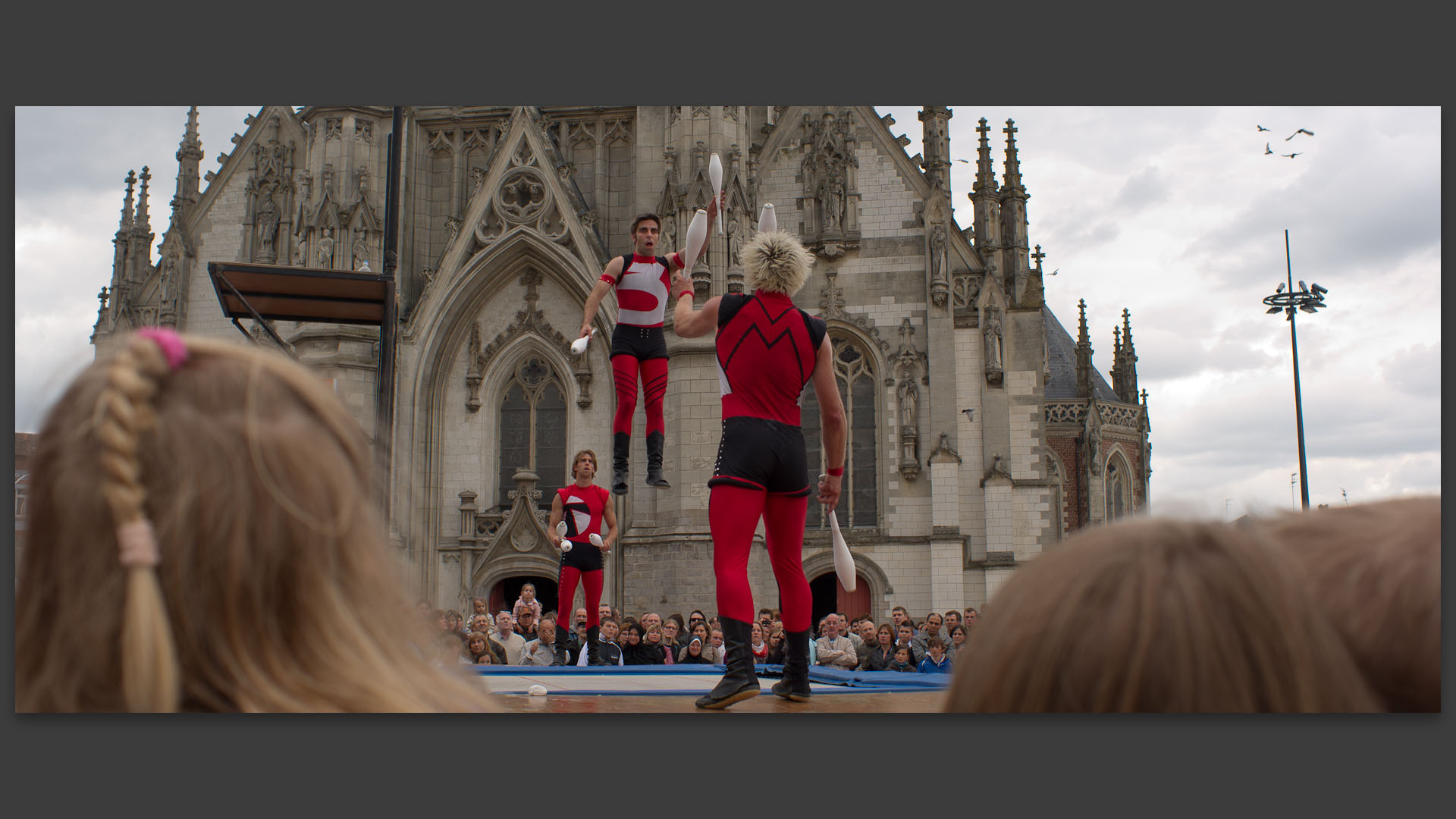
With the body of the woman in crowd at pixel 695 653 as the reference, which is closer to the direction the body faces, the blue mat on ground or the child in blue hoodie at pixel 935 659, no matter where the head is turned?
the blue mat on ground

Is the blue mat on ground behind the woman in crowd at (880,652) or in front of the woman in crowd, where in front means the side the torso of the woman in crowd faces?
in front

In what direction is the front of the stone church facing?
toward the camera

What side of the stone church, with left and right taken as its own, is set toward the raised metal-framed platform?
front

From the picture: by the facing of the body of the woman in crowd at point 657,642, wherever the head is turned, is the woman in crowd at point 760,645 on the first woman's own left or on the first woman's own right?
on the first woman's own left

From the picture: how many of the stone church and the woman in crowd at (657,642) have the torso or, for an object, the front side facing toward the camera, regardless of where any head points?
2

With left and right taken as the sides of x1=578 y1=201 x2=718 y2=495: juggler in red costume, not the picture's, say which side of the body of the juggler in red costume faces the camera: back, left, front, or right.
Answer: front

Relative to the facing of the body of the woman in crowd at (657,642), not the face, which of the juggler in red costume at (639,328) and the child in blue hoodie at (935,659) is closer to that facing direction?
the juggler in red costume

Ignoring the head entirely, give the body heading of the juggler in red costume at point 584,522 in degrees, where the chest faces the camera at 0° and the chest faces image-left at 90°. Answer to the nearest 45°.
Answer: approximately 0°

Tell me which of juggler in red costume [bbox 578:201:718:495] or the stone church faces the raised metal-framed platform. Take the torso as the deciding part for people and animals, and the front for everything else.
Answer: the stone church

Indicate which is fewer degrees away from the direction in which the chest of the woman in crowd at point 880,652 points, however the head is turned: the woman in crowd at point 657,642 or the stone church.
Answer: the woman in crowd

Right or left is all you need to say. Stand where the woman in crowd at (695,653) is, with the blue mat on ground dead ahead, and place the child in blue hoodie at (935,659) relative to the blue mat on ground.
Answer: left

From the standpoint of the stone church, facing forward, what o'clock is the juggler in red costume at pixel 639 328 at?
The juggler in red costume is roughly at 12 o'clock from the stone church.

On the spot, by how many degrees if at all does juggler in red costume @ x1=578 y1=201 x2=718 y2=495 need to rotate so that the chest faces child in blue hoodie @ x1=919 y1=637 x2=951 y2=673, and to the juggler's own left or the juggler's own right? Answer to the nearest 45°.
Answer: approximately 135° to the juggler's own left

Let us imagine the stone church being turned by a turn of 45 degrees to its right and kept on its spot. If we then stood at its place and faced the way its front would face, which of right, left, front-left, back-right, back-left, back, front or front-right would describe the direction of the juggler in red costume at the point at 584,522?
front-left

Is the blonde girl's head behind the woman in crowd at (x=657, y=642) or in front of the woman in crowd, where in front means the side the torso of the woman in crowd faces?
in front

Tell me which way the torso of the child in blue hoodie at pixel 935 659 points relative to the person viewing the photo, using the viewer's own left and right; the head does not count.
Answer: facing the viewer

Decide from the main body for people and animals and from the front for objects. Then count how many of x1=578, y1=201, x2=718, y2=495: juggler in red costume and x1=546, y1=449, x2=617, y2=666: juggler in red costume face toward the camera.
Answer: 2

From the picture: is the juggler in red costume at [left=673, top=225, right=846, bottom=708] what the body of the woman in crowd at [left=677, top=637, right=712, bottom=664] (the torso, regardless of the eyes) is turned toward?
yes

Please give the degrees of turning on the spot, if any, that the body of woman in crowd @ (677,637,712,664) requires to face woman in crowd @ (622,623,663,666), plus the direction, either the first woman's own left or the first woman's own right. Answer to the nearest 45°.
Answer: approximately 45° to the first woman's own right
